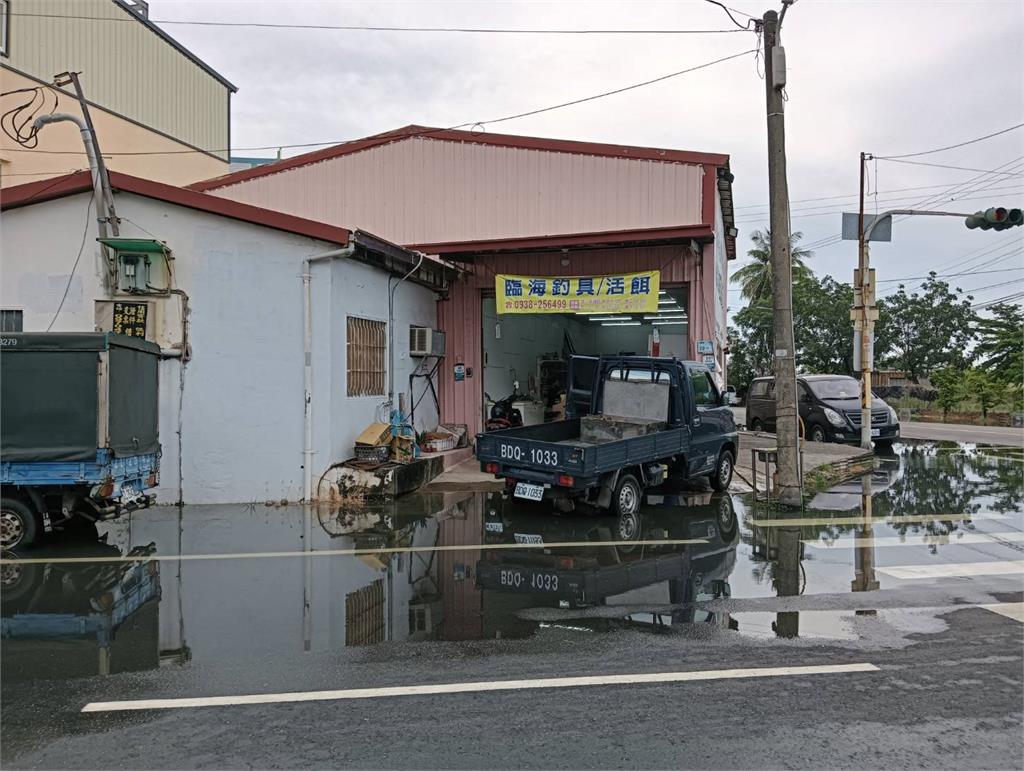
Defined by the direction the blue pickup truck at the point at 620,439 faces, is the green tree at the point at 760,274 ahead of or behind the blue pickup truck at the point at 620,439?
ahead

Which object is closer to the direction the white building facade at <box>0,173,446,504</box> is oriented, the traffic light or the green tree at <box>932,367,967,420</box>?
the traffic light

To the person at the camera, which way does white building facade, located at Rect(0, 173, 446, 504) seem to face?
facing the viewer

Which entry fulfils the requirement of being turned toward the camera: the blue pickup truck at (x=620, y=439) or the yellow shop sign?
the yellow shop sign

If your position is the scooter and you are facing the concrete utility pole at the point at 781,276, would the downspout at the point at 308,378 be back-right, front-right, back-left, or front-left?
front-right

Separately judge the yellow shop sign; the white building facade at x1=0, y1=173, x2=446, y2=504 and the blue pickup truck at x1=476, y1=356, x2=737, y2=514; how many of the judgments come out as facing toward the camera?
2

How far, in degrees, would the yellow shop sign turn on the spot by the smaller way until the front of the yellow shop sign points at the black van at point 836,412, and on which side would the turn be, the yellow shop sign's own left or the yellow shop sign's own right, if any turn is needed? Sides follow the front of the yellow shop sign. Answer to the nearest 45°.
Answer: approximately 135° to the yellow shop sign's own left

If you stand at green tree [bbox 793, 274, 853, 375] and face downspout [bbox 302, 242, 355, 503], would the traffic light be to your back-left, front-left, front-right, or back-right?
front-left

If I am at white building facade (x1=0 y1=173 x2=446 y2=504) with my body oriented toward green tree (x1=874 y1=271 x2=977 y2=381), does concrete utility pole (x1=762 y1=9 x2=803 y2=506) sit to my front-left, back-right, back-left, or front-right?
front-right

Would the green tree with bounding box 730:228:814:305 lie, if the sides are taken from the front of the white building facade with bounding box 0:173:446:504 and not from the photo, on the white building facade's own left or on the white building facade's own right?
on the white building facade's own left

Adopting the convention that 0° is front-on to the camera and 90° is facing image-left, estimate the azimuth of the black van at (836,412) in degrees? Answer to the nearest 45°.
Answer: approximately 315°

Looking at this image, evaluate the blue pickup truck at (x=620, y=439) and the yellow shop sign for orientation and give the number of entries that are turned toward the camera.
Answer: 1

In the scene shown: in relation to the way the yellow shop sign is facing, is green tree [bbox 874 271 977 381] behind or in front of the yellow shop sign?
behind

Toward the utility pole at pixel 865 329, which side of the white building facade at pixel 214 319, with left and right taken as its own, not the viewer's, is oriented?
left

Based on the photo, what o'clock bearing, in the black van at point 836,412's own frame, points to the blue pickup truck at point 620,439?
The blue pickup truck is roughly at 2 o'clock from the black van.

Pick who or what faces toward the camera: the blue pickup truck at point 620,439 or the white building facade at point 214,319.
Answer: the white building facade

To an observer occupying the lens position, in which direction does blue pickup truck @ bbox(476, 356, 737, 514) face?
facing away from the viewer and to the right of the viewer

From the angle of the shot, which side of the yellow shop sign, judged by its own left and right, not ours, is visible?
front
